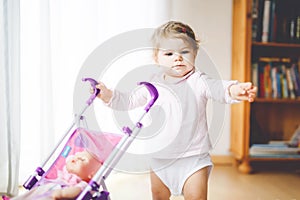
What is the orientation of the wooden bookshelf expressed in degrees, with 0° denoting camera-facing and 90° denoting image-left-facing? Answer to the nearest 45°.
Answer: approximately 0°

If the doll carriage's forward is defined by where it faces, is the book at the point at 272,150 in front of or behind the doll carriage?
behind

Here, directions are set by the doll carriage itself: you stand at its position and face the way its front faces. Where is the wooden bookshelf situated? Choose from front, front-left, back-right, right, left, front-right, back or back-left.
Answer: back

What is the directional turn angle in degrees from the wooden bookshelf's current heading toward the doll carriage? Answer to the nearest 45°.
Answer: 0° — it already faces it

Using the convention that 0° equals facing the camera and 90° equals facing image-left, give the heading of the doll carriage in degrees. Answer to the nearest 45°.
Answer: approximately 45°

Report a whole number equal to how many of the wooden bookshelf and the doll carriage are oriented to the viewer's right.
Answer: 0

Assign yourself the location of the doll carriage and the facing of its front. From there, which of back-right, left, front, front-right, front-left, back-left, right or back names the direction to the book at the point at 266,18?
back

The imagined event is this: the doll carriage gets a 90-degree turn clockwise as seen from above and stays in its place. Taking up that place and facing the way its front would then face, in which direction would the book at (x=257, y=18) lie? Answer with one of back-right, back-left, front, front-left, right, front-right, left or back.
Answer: right

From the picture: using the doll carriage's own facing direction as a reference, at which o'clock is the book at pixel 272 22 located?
The book is roughly at 6 o'clock from the doll carriage.
